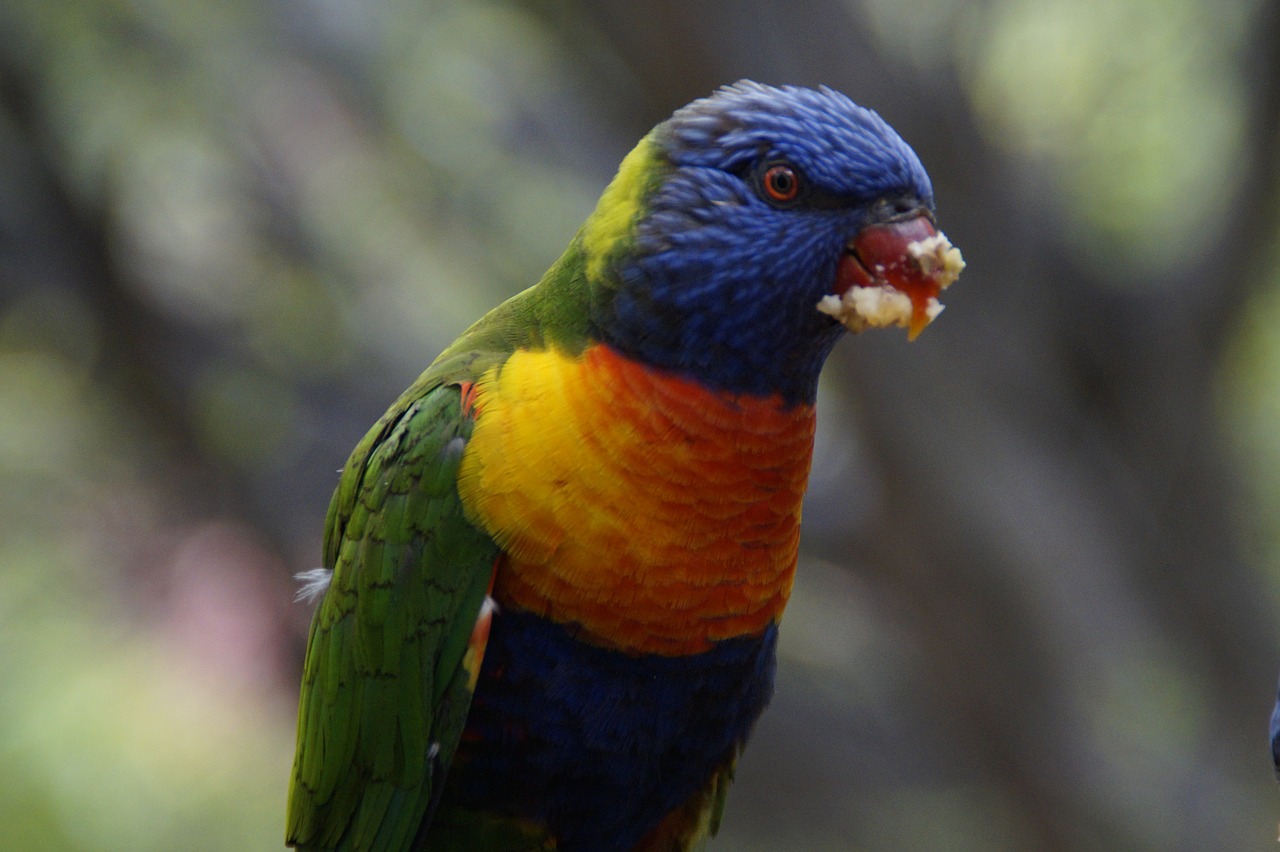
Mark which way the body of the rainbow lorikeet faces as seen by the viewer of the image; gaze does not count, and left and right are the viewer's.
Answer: facing the viewer and to the right of the viewer
